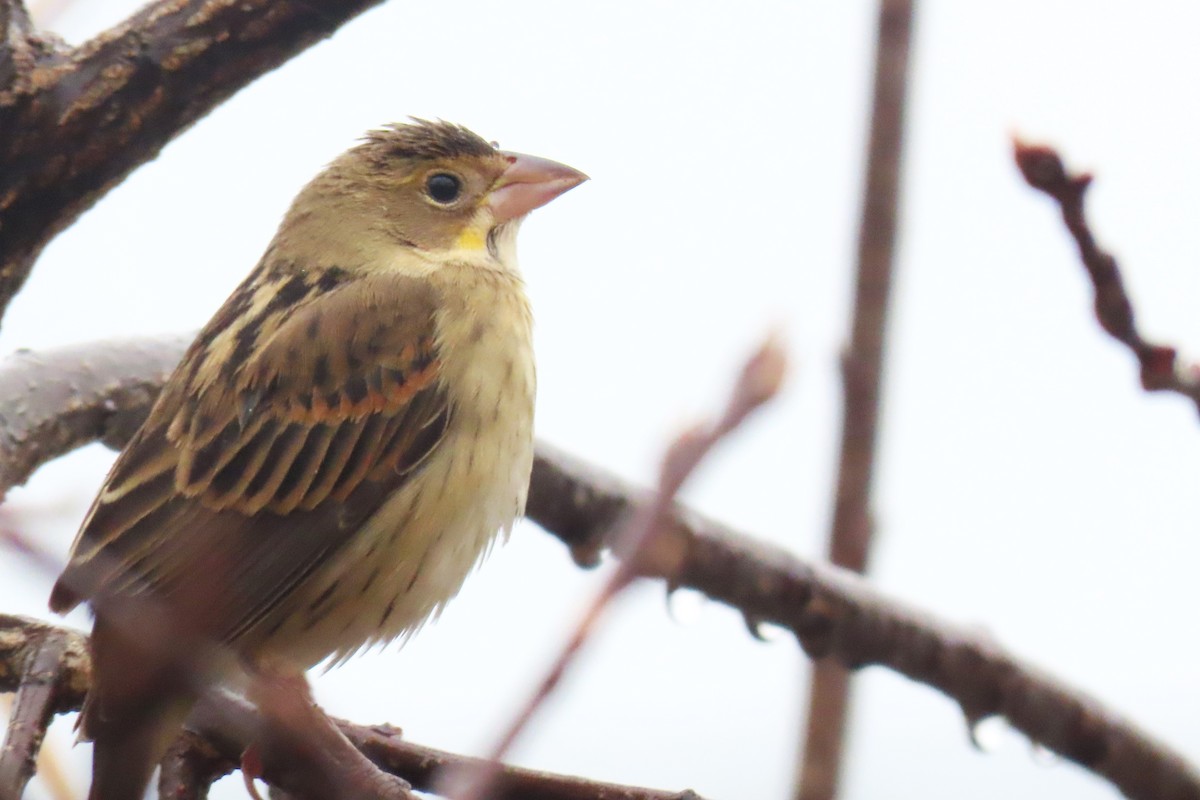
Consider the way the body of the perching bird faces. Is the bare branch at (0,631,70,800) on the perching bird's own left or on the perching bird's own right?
on the perching bird's own right

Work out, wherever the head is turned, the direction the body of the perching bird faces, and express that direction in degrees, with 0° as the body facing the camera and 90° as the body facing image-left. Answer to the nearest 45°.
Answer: approximately 270°

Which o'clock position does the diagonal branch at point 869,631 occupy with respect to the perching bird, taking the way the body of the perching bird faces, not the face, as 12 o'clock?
The diagonal branch is roughly at 12 o'clock from the perching bird.
